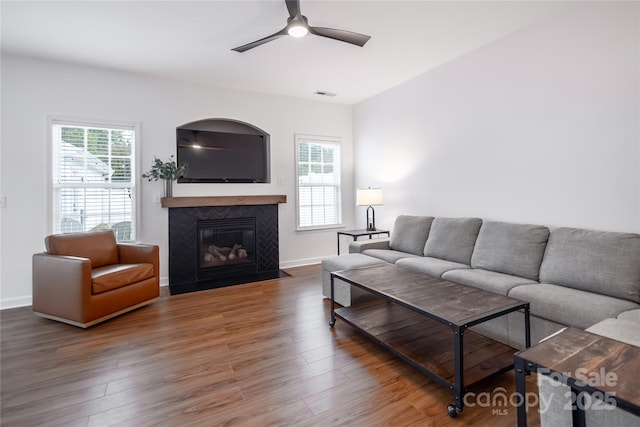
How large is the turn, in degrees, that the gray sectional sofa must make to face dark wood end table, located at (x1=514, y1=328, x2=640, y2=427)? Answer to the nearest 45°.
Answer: approximately 45° to its left

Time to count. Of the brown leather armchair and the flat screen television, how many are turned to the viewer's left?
0

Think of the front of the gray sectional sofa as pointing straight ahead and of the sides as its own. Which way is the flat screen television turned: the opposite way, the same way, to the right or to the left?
to the left

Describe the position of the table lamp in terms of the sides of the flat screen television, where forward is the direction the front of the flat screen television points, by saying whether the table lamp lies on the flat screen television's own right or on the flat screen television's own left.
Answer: on the flat screen television's own left

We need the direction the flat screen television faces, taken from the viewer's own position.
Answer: facing the viewer

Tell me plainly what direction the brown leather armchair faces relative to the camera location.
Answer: facing the viewer and to the right of the viewer

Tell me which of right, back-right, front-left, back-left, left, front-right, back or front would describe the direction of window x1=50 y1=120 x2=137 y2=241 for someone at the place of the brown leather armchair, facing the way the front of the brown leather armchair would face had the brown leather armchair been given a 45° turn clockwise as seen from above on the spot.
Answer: back

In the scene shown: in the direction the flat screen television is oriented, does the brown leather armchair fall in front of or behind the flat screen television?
in front

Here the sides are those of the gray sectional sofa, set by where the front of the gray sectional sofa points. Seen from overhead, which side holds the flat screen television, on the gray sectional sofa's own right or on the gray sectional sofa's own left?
on the gray sectional sofa's own right

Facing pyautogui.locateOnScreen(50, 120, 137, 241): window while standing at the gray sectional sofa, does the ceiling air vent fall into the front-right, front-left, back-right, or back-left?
front-right

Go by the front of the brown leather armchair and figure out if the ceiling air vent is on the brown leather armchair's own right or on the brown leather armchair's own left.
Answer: on the brown leather armchair's own left
